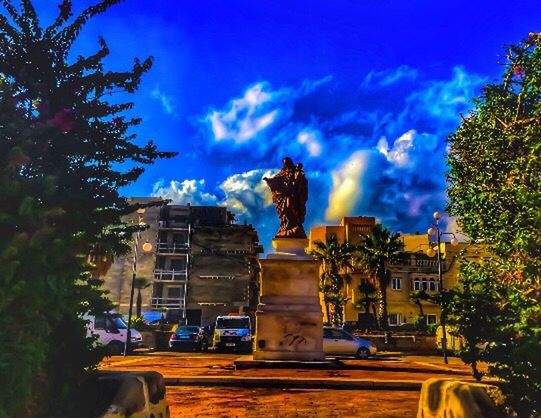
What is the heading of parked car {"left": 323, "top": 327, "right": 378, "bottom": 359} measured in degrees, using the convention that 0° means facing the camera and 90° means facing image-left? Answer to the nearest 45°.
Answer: approximately 270°

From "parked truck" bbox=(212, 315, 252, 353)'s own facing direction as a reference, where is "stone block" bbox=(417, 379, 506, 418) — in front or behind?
in front

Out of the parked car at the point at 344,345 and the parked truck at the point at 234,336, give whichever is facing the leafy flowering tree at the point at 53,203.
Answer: the parked truck at the point at 234,336

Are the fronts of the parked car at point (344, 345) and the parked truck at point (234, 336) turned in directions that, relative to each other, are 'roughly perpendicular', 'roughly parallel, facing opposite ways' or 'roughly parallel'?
roughly perpendicular

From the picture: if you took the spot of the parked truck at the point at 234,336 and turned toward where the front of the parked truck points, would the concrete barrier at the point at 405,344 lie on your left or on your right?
on your left

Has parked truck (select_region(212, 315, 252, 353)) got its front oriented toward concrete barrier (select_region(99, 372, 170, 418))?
yes

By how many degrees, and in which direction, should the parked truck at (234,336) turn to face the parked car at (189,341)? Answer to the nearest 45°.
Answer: approximately 135° to its right

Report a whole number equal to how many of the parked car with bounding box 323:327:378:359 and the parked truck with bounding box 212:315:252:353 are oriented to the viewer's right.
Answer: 1

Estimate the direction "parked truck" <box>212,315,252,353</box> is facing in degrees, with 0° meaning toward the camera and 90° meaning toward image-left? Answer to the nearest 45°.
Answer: approximately 0°

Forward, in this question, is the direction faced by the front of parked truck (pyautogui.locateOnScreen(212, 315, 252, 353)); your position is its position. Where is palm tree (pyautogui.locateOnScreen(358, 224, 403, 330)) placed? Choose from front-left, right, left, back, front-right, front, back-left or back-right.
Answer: back-left
